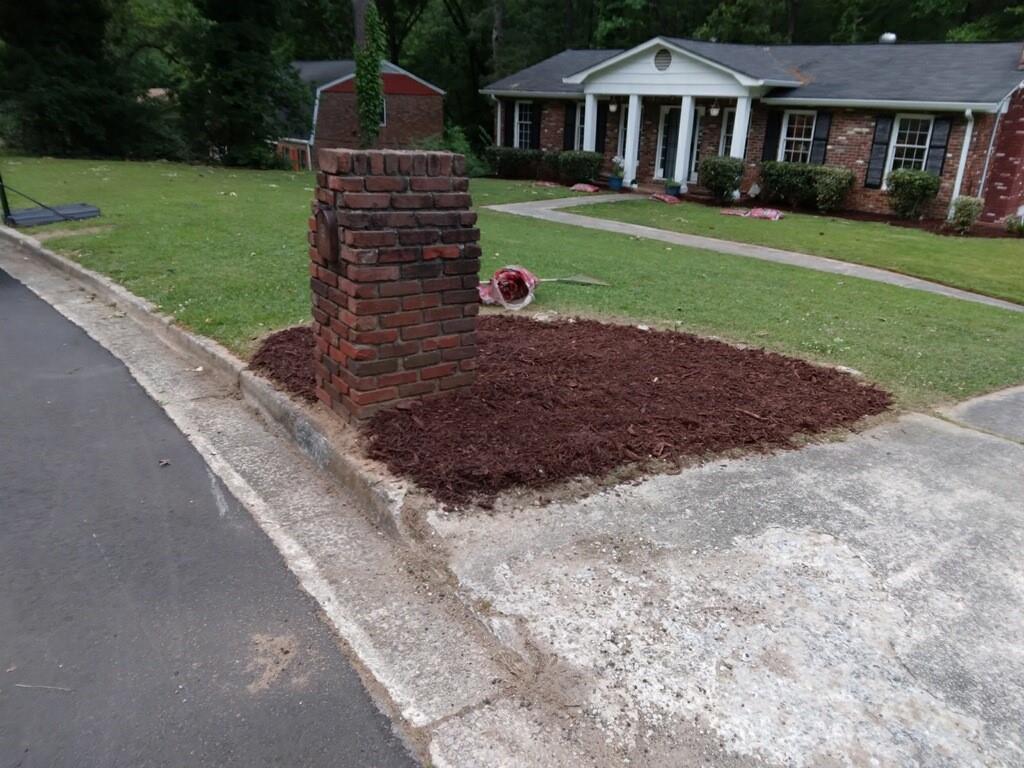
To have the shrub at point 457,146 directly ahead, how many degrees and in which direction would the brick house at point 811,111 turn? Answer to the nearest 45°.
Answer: approximately 45° to its right

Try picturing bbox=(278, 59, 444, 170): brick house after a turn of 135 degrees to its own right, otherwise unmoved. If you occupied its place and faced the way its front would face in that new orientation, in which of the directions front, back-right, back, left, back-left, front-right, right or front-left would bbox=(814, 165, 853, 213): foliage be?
right

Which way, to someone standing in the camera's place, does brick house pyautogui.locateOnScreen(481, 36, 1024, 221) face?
facing the viewer and to the left of the viewer

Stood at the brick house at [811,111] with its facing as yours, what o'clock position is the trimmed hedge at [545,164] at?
The trimmed hedge is roughly at 2 o'clock from the brick house.

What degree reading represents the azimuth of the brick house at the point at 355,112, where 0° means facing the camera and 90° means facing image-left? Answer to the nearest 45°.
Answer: approximately 90°

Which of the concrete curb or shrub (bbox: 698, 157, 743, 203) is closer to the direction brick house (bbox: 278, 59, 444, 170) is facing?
the concrete curb

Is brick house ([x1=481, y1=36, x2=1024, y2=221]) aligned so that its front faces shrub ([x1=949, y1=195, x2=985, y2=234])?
no

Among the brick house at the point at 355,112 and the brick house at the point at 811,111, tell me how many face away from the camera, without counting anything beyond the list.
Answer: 0

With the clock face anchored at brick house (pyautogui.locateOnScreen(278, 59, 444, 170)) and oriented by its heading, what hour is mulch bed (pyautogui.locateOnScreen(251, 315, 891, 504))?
The mulch bed is roughly at 9 o'clock from the brick house.

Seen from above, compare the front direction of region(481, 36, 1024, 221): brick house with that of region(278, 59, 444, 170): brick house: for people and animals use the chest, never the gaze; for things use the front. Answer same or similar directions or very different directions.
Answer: same or similar directions

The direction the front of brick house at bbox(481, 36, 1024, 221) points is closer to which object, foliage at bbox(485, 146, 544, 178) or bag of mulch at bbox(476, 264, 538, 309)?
the bag of mulch

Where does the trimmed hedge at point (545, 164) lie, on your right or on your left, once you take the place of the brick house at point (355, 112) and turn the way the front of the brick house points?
on your left

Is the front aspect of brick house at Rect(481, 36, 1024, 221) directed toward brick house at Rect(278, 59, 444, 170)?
no
